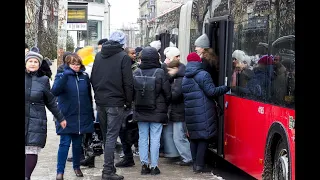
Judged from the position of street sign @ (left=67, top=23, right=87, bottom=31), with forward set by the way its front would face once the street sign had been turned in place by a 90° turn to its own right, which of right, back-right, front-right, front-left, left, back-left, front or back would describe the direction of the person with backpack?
left

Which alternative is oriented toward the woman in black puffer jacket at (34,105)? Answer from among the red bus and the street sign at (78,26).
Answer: the street sign

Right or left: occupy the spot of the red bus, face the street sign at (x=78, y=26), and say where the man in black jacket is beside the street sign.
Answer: left

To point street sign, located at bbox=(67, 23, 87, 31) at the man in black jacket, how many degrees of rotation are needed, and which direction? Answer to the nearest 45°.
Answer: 0° — it already faces them

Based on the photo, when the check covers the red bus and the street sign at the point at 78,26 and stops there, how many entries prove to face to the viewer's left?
0

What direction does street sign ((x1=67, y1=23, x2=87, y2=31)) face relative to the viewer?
toward the camera

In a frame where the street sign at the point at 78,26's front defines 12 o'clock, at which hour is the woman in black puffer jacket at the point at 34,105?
The woman in black puffer jacket is roughly at 12 o'clock from the street sign.

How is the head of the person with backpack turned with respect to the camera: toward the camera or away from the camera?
away from the camera

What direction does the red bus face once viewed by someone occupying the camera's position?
facing the viewer and to the right of the viewer

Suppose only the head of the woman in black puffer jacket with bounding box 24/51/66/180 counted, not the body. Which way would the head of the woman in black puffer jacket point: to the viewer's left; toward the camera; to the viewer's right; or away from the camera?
toward the camera

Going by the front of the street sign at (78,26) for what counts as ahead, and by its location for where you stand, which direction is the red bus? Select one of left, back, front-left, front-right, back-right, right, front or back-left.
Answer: front

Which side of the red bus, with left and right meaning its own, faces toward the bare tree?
back
